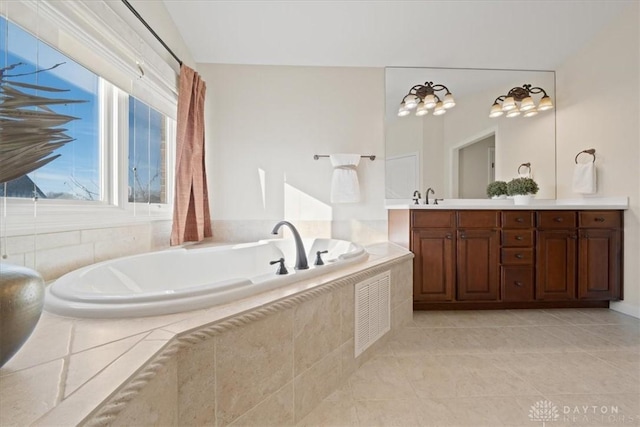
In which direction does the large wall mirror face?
toward the camera

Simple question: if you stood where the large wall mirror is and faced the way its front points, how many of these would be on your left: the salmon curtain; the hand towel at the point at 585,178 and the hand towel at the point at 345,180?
1

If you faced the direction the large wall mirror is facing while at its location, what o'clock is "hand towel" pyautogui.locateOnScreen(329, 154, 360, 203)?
The hand towel is roughly at 2 o'clock from the large wall mirror.

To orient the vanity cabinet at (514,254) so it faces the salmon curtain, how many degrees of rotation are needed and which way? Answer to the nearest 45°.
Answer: approximately 45° to its right

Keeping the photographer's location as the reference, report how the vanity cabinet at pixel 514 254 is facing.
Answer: facing the viewer

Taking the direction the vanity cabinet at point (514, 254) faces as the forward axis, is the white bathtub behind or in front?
in front

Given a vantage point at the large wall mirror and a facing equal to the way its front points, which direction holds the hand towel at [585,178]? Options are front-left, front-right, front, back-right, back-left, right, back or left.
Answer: left

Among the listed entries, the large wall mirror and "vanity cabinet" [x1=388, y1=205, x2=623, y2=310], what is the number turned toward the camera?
2

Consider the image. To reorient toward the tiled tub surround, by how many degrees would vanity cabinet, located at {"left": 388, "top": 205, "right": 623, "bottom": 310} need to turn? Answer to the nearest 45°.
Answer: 0° — it already faces it

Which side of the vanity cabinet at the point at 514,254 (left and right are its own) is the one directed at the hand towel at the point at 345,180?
right
